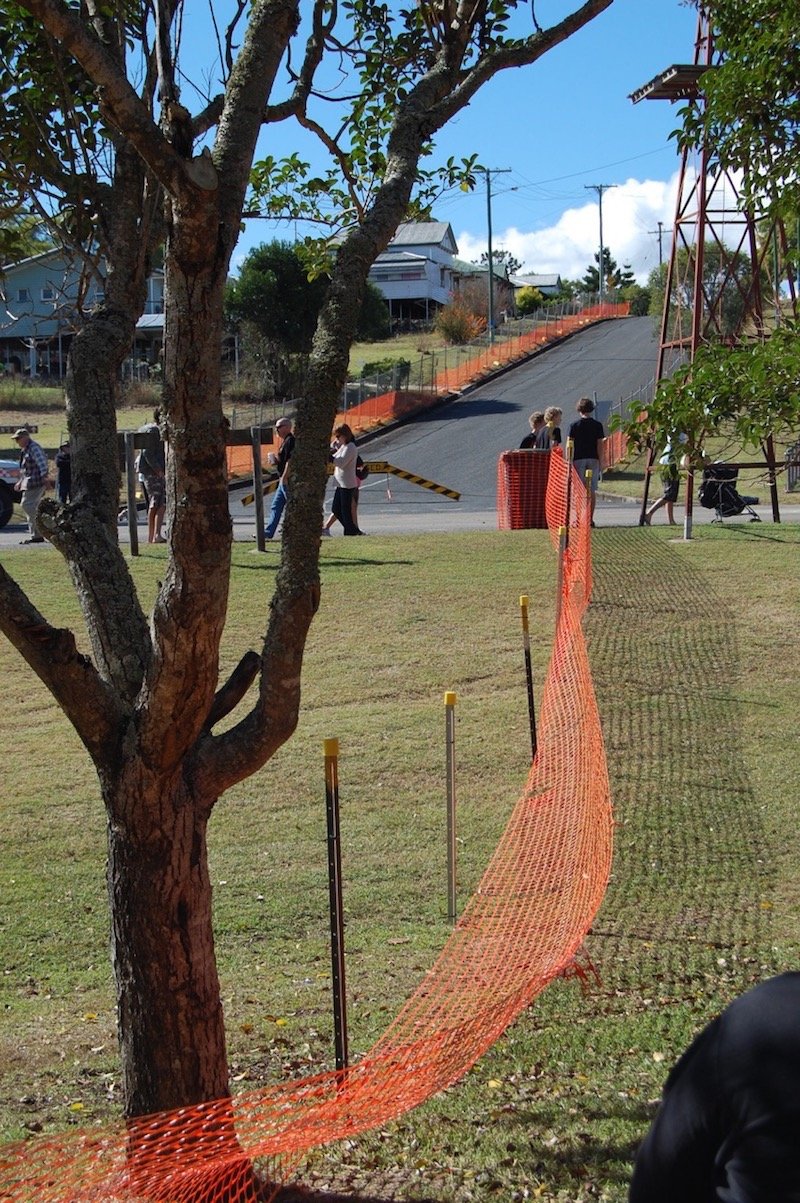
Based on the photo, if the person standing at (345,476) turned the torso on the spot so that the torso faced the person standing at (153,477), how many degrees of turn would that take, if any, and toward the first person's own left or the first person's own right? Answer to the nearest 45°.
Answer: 0° — they already face them

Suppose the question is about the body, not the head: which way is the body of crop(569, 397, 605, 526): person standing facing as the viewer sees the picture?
away from the camera

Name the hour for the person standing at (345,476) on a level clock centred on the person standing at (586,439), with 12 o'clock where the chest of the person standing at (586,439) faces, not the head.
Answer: the person standing at (345,476) is roughly at 9 o'clock from the person standing at (586,439).

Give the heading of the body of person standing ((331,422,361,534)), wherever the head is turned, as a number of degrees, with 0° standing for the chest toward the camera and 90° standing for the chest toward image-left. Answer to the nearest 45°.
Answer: approximately 90°

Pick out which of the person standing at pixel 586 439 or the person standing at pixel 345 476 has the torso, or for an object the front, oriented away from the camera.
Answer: the person standing at pixel 586 439

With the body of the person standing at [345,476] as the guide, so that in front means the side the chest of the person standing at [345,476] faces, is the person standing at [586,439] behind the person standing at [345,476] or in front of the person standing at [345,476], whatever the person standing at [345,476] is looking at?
behind

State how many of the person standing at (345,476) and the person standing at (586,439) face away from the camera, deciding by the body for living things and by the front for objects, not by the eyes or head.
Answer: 1
